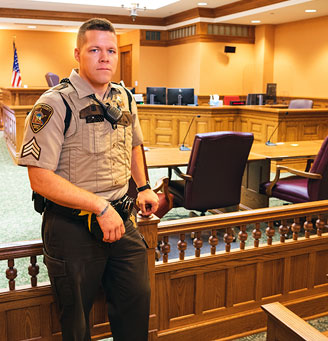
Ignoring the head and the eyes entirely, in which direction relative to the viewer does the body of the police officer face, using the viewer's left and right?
facing the viewer and to the right of the viewer

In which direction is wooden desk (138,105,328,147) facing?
toward the camera

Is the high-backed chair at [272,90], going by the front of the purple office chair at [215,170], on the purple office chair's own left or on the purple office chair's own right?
on the purple office chair's own right

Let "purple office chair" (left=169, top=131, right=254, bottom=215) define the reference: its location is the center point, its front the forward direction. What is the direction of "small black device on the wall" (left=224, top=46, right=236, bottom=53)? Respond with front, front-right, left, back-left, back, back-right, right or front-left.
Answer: front-right

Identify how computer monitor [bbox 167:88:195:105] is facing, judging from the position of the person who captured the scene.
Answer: facing away from the viewer

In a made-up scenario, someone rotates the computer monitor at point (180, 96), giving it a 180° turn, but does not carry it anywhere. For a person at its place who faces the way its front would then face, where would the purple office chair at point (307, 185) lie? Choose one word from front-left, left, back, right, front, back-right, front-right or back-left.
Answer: front

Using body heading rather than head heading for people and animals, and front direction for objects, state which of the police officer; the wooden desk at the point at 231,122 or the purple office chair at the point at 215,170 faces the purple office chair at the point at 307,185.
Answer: the wooden desk

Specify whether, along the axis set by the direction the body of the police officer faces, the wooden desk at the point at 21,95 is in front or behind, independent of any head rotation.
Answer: behind

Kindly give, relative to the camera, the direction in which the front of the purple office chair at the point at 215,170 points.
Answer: facing away from the viewer and to the left of the viewer

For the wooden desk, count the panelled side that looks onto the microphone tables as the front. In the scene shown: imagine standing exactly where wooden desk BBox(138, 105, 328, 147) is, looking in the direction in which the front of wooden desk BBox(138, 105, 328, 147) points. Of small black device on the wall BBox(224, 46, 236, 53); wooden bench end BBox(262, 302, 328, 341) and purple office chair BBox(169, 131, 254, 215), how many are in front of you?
2

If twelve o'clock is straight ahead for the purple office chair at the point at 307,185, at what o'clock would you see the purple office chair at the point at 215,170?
the purple office chair at the point at 215,170 is roughly at 11 o'clock from the purple office chair at the point at 307,185.

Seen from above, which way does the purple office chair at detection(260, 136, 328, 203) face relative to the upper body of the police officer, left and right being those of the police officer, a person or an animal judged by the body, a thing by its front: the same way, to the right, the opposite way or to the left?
the opposite way

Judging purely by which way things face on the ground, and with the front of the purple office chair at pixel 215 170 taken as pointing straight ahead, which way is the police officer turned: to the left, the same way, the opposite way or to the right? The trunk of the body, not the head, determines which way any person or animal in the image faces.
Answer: the opposite way

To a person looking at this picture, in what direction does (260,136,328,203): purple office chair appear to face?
facing to the left of the viewer

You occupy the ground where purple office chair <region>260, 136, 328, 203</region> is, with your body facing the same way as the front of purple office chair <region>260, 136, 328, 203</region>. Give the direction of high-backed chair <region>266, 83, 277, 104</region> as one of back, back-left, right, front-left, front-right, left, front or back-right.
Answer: right
